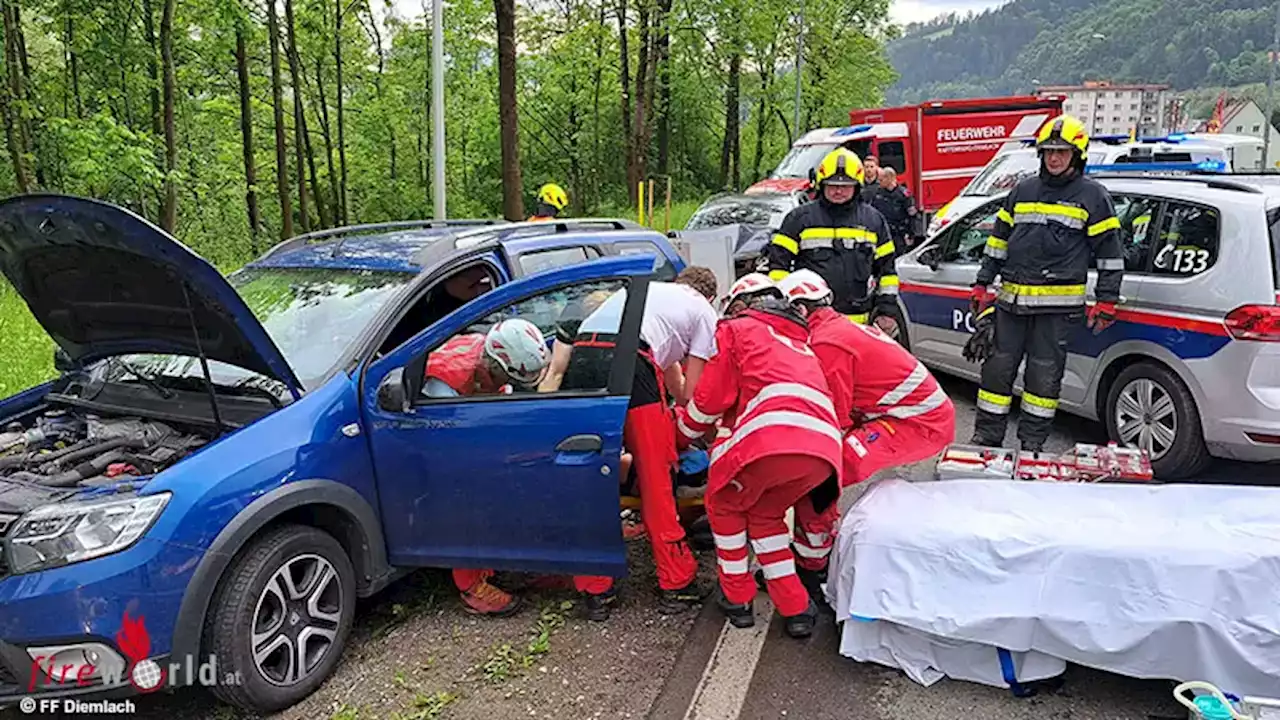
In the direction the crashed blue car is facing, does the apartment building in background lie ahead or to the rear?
to the rear

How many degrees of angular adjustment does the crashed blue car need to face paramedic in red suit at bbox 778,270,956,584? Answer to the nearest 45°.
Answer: approximately 135° to its left

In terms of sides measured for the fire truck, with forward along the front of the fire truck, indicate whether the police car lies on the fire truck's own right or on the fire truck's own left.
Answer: on the fire truck's own left

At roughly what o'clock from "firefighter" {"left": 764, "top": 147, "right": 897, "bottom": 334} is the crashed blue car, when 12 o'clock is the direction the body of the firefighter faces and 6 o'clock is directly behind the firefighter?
The crashed blue car is roughly at 1 o'clock from the firefighter.

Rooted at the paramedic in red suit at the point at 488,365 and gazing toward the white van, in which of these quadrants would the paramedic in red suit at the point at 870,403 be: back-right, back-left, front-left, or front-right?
front-right

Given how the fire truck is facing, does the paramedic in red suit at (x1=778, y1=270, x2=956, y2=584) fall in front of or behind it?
in front

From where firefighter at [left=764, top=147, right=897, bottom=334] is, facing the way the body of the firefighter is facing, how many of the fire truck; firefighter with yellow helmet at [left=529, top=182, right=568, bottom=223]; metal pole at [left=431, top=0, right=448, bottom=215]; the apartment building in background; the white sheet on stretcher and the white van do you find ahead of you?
1

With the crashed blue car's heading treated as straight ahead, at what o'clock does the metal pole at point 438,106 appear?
The metal pole is roughly at 5 o'clock from the crashed blue car.

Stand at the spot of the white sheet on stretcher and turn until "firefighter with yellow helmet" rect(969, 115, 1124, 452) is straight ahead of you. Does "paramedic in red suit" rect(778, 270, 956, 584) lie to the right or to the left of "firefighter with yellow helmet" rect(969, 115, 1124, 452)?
left

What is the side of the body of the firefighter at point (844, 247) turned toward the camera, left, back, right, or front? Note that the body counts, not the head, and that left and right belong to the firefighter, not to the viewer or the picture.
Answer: front

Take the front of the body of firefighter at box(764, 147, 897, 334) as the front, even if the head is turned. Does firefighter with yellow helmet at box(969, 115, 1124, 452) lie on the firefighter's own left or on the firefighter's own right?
on the firefighter's own left

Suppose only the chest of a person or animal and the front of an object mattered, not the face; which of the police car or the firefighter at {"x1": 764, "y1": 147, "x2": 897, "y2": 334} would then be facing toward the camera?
the firefighter

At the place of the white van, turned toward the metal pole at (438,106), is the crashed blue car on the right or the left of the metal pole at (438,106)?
left

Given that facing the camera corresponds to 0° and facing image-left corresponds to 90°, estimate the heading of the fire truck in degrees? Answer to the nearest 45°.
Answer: approximately 45°

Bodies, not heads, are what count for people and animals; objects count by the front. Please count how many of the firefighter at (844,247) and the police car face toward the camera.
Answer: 1

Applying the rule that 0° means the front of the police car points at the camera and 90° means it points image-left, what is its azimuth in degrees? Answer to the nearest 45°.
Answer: approximately 135°
